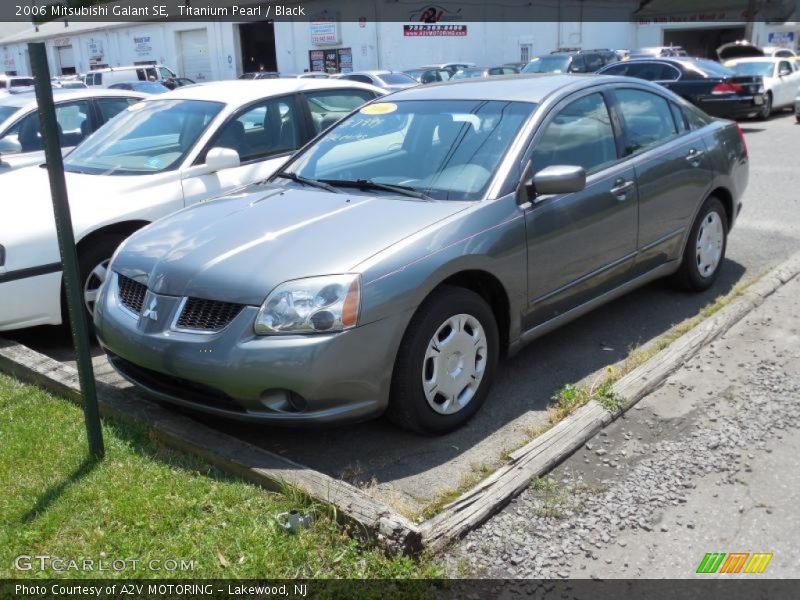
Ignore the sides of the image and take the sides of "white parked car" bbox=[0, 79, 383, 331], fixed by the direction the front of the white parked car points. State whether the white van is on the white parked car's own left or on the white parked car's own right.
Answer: on the white parked car's own right

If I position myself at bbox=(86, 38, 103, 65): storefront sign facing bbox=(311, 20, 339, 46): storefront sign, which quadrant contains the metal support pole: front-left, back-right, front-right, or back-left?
front-right

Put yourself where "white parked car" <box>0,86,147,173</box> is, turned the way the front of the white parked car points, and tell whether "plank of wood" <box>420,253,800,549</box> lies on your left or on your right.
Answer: on your left

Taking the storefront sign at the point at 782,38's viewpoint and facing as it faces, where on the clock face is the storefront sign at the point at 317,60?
the storefront sign at the point at 317,60 is roughly at 2 o'clock from the storefront sign at the point at 782,38.

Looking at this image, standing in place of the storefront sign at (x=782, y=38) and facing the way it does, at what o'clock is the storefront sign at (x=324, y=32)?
the storefront sign at (x=324, y=32) is roughly at 2 o'clock from the storefront sign at (x=782, y=38).

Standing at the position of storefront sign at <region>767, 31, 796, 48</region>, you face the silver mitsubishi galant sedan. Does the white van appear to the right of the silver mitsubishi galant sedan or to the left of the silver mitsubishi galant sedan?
right

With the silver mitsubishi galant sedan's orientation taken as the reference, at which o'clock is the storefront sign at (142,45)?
The storefront sign is roughly at 4 o'clock from the silver mitsubishi galant sedan.

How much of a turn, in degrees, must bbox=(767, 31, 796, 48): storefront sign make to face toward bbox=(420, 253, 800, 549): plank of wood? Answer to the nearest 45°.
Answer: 0° — it already faces it

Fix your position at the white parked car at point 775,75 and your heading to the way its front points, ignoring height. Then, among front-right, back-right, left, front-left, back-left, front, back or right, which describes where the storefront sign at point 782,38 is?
back-right

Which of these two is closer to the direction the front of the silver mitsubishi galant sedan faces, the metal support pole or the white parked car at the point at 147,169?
the metal support pole

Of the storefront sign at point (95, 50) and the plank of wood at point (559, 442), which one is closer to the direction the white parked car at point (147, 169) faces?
the plank of wood

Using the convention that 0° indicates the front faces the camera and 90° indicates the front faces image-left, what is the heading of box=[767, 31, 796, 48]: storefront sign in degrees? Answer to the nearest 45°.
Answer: approximately 0°

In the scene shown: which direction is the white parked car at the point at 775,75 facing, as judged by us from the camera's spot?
facing the viewer and to the left of the viewer

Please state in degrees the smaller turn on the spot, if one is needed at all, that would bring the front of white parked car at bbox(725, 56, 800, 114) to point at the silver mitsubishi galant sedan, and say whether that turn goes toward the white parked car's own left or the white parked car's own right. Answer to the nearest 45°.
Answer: approximately 45° to the white parked car's own left

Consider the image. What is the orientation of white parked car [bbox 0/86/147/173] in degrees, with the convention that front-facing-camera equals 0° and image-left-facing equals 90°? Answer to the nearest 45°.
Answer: approximately 45°
